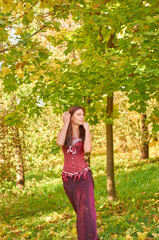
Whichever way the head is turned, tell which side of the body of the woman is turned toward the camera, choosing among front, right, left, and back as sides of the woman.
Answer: front

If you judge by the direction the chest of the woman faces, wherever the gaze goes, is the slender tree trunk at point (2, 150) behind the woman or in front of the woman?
behind

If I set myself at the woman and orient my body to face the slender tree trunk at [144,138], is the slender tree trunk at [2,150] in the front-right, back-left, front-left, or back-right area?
front-left

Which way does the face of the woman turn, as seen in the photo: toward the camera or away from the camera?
toward the camera

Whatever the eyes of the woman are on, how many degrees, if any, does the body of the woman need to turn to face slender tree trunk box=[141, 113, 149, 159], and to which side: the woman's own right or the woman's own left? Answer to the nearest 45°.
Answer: approximately 180°
